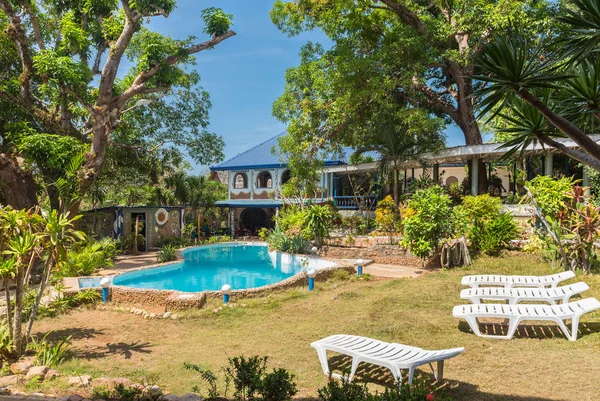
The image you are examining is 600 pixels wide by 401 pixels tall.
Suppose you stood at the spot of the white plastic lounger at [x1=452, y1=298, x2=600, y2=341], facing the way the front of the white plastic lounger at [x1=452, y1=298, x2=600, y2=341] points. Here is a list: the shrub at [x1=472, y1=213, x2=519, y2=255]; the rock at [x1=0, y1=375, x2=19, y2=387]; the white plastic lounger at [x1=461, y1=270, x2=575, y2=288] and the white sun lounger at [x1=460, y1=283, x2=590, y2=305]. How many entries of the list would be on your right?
3

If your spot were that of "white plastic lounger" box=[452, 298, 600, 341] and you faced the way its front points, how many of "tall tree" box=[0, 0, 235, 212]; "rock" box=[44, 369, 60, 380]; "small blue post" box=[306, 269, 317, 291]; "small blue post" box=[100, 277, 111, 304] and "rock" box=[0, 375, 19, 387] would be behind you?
0

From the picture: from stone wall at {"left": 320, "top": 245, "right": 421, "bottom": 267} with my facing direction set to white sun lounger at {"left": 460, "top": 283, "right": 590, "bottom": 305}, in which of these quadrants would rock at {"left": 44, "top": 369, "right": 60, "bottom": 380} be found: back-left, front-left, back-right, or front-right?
front-right

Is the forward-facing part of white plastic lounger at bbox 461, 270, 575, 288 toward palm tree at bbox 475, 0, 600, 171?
no

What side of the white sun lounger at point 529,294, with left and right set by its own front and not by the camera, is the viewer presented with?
left

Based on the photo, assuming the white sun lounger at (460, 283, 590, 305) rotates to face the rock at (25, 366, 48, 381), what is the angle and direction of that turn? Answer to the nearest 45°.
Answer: approximately 45° to its left

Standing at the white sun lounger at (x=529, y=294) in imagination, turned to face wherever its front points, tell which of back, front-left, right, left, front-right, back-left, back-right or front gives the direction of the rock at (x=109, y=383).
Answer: front-left

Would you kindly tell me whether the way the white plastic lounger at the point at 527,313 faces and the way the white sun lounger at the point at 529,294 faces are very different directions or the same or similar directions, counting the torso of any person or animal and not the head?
same or similar directions

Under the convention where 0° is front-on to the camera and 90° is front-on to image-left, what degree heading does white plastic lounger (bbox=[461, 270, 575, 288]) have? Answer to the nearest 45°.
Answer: approximately 90°

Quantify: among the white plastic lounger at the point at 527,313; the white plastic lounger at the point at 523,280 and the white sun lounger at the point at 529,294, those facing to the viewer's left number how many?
3

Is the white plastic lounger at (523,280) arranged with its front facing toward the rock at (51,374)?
no

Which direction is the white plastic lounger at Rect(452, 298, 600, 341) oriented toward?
to the viewer's left

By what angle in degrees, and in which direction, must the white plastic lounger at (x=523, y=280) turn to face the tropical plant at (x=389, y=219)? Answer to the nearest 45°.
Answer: approximately 45° to its right

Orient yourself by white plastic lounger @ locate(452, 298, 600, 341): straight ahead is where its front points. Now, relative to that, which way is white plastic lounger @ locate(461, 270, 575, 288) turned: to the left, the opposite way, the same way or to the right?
the same way

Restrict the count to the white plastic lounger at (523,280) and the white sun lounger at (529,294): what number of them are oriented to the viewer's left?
2
